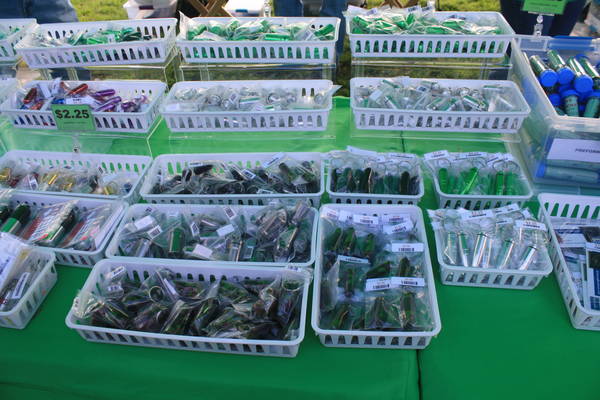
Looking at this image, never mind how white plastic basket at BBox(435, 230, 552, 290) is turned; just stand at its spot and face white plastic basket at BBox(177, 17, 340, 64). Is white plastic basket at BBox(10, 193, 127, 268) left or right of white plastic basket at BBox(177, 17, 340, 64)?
left

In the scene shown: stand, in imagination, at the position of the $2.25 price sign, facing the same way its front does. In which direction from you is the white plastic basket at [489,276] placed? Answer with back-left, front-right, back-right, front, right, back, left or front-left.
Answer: front-left

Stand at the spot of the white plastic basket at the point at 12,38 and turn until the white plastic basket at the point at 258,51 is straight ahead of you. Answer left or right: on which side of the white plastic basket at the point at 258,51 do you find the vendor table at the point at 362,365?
right

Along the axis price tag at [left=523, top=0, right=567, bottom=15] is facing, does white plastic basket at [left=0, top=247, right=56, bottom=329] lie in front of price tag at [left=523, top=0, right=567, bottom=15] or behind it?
in front

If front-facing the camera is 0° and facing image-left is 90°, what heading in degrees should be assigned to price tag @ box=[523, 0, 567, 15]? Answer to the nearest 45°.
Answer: approximately 0°

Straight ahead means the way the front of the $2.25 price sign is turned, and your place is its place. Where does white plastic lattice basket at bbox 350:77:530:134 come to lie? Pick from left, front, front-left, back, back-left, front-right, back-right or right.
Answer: front-left

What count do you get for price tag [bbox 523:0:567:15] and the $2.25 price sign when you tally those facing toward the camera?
2

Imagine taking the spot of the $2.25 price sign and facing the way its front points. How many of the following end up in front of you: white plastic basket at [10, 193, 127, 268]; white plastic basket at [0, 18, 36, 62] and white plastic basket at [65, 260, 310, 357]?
2
